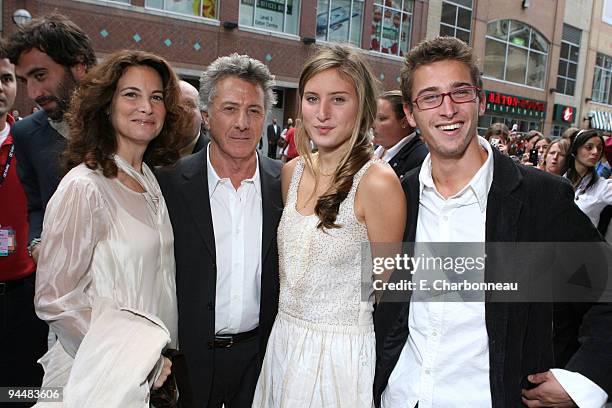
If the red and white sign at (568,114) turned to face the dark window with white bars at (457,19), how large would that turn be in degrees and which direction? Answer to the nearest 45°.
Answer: approximately 45° to its right

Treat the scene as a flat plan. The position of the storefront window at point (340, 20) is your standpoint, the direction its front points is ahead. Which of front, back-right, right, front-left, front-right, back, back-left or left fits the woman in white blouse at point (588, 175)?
front-left

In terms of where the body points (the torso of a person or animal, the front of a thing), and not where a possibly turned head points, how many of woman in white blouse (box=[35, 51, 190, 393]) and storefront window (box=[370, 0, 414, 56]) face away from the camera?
0

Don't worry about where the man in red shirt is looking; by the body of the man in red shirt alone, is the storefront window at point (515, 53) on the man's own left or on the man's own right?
on the man's own left

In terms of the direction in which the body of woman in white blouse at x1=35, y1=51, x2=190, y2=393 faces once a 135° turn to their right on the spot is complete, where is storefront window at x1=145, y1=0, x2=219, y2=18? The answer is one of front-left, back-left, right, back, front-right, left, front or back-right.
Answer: right

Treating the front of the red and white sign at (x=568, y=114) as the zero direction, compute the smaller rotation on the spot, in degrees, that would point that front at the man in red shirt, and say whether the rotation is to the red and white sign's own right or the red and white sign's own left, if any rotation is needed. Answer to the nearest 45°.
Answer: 0° — it already faces them

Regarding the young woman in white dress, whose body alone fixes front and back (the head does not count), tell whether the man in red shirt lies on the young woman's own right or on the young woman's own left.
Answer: on the young woman's own right

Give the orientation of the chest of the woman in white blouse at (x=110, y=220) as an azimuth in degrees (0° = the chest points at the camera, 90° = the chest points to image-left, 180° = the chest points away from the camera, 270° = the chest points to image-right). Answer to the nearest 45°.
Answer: approximately 315°

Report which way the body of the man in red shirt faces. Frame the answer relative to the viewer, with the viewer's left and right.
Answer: facing the viewer and to the right of the viewer
